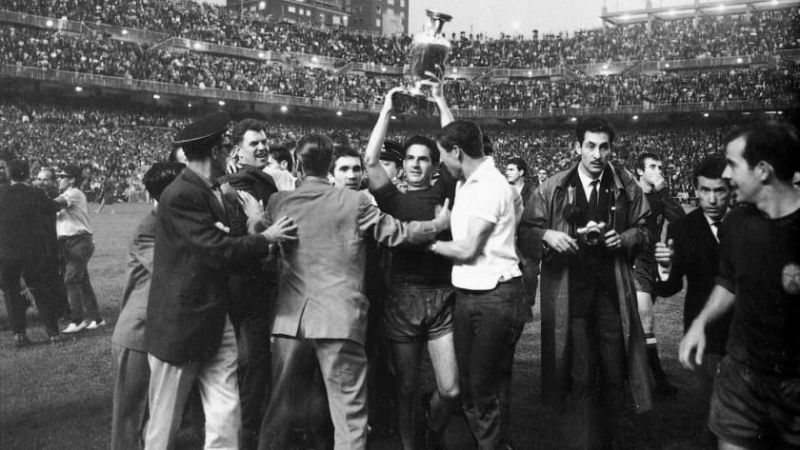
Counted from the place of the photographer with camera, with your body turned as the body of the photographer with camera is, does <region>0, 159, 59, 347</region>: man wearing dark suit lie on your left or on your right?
on your right

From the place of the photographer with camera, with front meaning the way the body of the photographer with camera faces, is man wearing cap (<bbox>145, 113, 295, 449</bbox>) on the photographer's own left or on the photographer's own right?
on the photographer's own right

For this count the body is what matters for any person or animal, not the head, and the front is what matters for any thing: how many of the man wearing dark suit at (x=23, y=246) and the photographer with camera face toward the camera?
1

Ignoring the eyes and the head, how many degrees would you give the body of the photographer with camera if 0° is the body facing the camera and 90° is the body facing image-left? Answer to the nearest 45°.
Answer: approximately 0°
